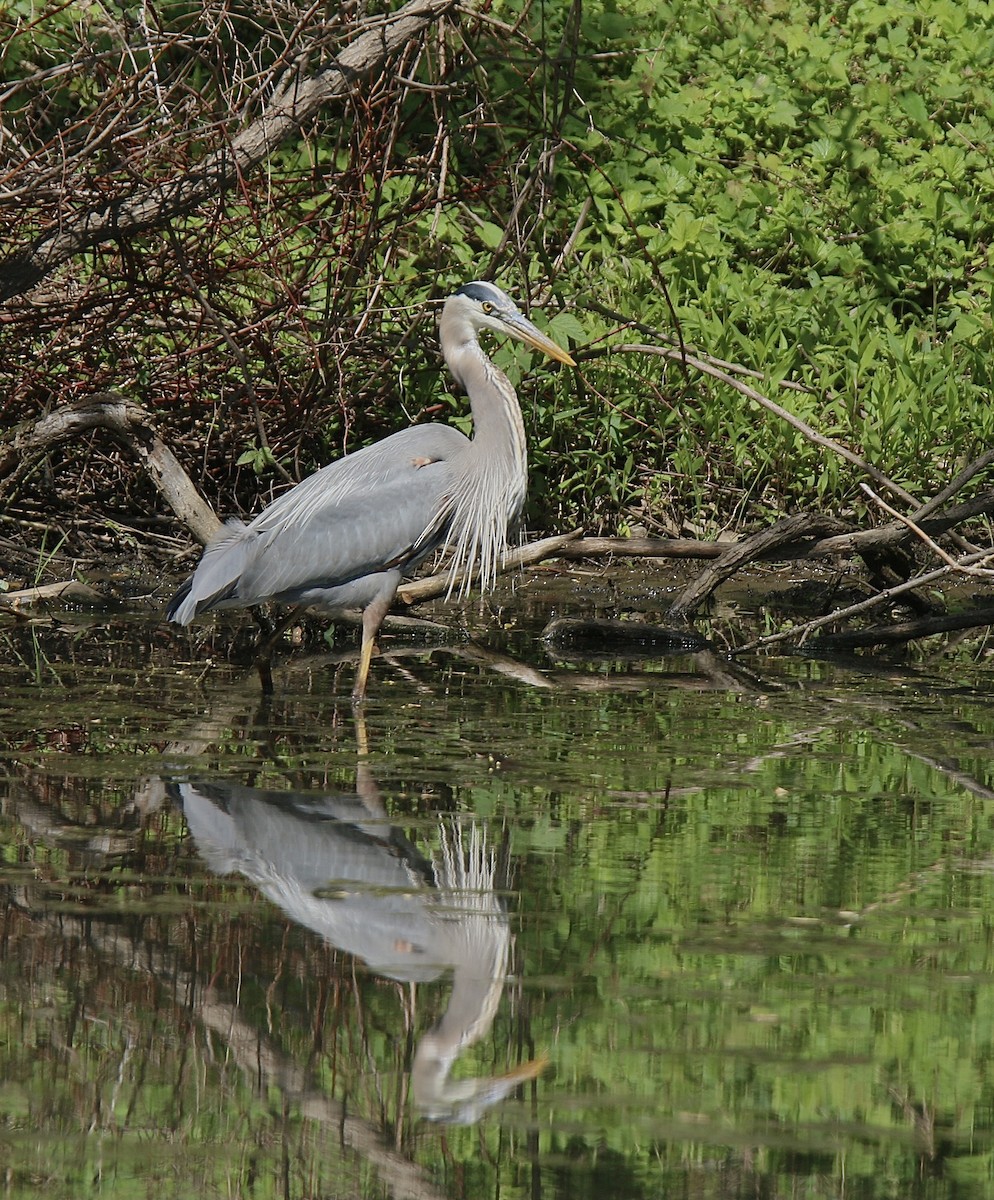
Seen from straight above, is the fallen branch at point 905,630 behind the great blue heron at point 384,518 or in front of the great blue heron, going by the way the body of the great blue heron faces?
in front

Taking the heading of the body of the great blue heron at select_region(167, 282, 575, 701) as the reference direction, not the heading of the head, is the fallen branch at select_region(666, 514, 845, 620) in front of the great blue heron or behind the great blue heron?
in front

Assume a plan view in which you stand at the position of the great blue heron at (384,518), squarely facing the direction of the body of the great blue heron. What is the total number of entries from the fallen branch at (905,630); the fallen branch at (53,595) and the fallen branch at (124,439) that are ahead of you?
1

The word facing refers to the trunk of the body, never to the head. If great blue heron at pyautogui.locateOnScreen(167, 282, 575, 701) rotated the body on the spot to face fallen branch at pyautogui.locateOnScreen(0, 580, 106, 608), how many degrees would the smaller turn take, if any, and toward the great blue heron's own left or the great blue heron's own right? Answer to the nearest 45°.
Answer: approximately 135° to the great blue heron's own left

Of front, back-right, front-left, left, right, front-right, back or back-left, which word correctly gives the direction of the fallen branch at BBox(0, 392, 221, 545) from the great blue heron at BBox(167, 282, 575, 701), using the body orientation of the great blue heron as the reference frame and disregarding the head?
back-left

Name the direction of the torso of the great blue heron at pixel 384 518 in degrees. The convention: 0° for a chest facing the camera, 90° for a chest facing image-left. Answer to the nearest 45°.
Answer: approximately 270°
